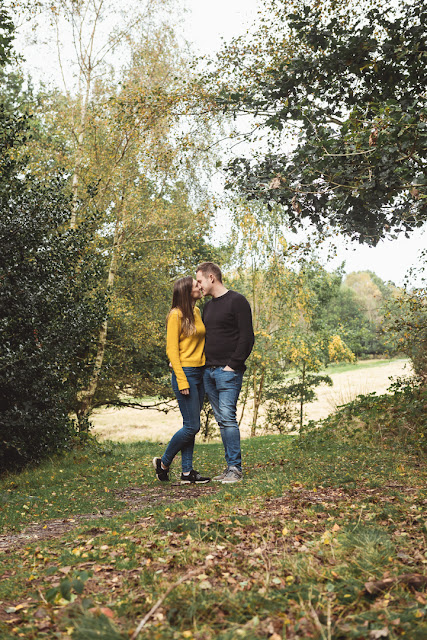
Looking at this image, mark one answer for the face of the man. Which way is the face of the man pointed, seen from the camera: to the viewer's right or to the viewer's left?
to the viewer's left

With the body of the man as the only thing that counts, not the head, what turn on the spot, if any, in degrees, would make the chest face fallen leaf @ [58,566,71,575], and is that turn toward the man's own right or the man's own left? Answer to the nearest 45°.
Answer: approximately 45° to the man's own left

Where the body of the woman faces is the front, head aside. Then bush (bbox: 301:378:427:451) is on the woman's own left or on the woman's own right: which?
on the woman's own left

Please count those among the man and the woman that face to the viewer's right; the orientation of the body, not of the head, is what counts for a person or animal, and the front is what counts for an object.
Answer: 1

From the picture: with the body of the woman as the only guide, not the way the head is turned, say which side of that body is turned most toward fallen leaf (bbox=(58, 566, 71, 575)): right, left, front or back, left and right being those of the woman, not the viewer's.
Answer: right

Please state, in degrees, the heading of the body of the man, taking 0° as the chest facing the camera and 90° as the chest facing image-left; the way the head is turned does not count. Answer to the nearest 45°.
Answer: approximately 45°

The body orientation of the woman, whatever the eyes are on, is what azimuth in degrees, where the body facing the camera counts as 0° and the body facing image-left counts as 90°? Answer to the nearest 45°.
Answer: approximately 270°

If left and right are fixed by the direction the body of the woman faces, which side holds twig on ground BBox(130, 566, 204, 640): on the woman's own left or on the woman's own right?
on the woman's own right

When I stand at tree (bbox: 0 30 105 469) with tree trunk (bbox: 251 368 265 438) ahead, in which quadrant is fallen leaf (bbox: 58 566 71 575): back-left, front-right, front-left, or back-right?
back-right

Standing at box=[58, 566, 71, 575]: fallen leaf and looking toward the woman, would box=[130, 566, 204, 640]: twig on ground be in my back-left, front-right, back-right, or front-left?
back-right

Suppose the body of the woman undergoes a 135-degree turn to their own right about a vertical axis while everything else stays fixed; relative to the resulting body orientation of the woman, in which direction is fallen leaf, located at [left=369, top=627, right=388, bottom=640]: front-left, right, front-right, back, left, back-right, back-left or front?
front-left
